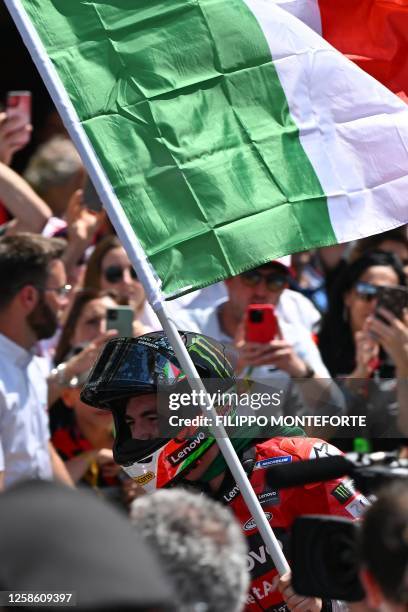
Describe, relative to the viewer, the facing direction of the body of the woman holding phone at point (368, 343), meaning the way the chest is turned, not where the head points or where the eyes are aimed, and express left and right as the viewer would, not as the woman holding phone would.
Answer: facing the viewer and to the right of the viewer

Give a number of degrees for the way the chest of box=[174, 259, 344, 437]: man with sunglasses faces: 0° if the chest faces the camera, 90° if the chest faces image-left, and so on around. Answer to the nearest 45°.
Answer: approximately 0°

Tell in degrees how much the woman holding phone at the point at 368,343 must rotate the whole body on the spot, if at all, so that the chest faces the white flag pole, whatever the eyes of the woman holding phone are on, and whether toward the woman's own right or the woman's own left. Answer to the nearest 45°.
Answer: approximately 45° to the woman's own right

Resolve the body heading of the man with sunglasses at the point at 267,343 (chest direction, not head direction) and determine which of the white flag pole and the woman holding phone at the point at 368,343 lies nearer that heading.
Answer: the white flag pole

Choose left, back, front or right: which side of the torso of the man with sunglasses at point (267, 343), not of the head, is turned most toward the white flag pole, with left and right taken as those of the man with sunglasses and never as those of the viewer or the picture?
front

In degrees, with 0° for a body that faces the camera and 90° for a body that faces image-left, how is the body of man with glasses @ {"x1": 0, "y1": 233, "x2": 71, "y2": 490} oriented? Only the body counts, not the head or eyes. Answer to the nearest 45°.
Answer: approximately 270°

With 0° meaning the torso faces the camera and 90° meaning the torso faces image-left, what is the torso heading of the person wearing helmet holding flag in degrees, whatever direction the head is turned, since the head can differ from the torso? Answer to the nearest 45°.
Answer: approximately 45°

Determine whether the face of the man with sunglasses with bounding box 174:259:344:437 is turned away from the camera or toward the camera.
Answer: toward the camera

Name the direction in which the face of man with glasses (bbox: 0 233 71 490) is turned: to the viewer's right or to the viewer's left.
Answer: to the viewer's right
